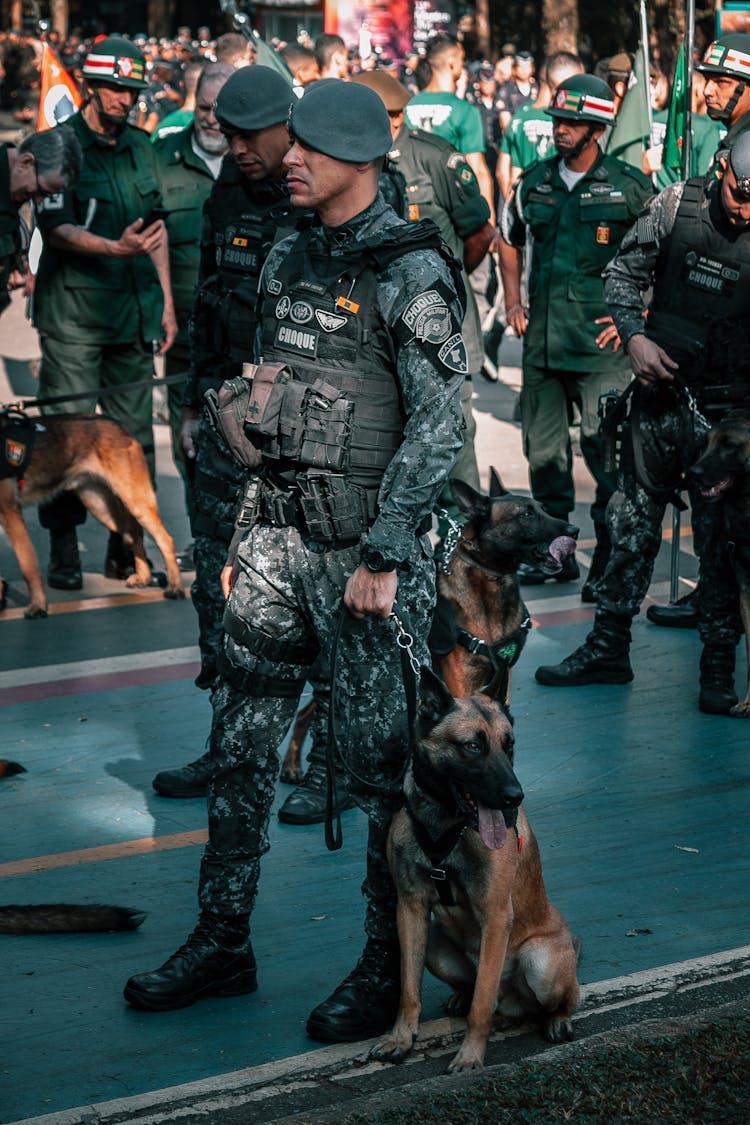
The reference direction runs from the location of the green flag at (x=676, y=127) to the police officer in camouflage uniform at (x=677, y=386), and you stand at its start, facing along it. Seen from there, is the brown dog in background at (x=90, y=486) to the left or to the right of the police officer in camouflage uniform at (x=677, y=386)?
right

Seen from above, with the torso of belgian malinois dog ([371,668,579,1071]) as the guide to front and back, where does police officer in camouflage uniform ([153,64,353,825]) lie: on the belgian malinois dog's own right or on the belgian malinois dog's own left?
on the belgian malinois dog's own right

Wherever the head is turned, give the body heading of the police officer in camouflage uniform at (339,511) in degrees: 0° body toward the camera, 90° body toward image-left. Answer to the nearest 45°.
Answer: approximately 45°

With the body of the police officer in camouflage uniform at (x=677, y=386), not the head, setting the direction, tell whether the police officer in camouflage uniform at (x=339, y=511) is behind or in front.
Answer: in front

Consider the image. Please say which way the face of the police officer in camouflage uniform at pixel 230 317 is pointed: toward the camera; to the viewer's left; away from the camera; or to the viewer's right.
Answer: to the viewer's left

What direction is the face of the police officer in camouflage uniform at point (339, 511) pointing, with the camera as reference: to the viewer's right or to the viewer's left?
to the viewer's left

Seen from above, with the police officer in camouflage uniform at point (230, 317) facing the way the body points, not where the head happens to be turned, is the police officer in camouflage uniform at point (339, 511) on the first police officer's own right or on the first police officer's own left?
on the first police officer's own left

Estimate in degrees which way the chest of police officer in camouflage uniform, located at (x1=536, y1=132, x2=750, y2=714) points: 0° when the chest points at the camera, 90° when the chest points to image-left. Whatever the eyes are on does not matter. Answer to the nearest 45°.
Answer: approximately 0°
